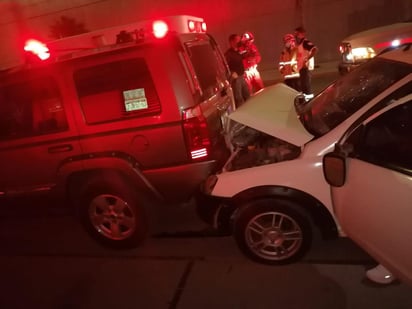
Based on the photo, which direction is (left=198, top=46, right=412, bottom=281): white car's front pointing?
to the viewer's left

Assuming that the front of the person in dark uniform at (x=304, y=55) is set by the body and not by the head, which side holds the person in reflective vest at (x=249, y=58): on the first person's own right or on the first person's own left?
on the first person's own right

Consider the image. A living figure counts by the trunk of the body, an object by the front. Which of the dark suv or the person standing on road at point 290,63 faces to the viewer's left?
the dark suv

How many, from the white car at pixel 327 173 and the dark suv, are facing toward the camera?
0

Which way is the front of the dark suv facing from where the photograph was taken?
facing to the left of the viewer

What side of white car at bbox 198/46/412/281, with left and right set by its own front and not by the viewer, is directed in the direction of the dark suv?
front

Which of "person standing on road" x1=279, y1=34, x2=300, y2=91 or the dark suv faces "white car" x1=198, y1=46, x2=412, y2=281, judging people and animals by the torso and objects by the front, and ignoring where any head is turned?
the person standing on road

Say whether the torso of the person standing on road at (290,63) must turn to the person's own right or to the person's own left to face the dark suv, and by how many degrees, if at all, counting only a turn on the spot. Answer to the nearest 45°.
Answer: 0° — they already face it

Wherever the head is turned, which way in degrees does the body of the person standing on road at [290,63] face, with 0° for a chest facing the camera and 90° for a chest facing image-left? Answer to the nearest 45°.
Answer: approximately 0°

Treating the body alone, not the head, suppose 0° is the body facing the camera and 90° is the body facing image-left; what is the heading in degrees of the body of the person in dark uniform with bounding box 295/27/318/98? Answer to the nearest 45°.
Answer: approximately 45°
